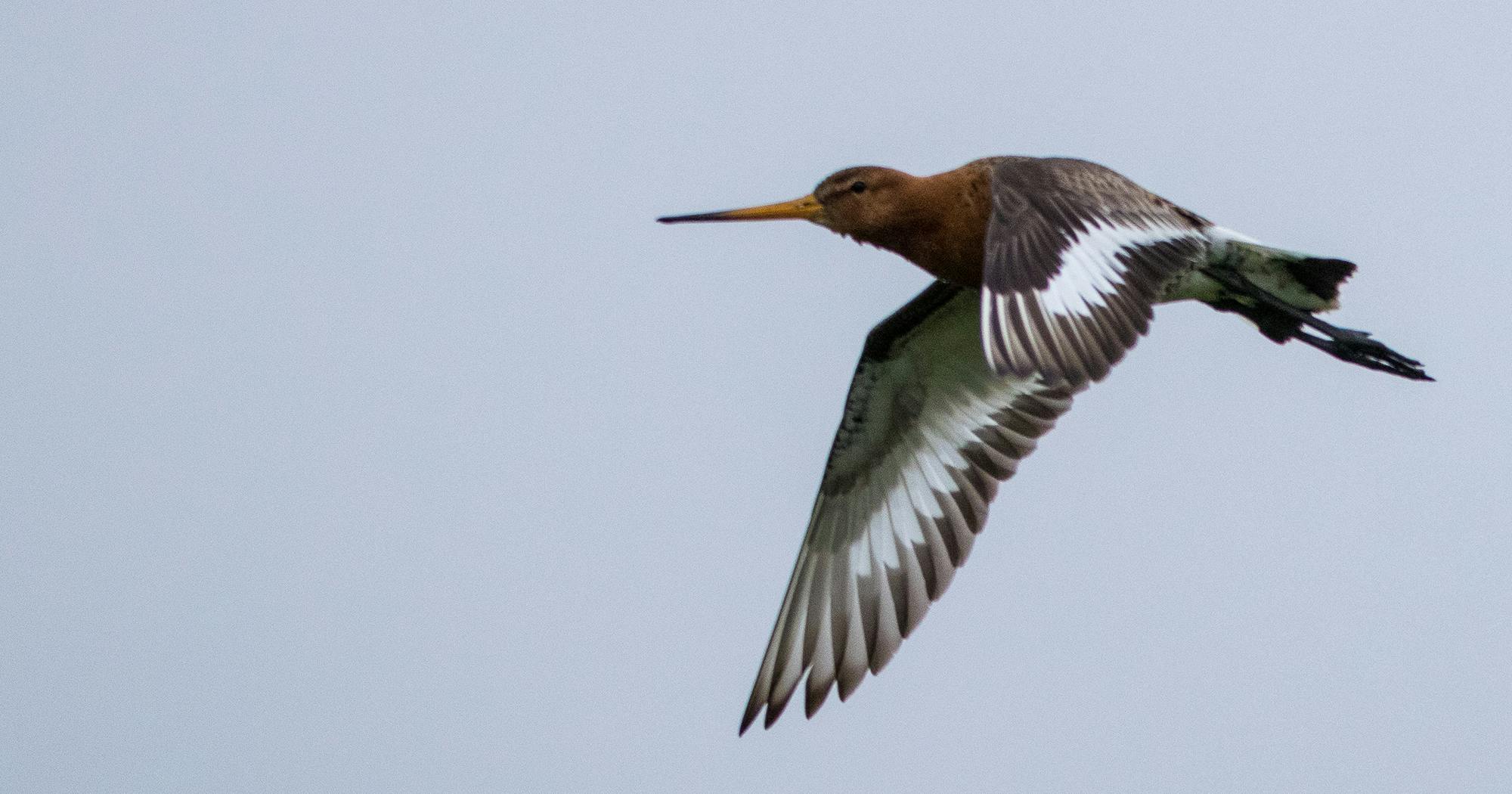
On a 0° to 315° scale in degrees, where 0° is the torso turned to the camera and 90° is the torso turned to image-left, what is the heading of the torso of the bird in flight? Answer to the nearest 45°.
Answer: approximately 90°
